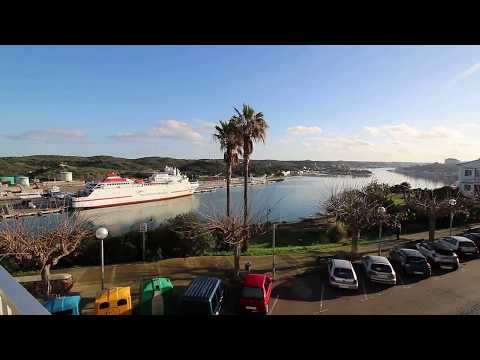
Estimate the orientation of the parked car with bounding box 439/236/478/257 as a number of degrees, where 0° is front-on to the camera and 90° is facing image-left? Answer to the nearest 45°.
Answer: approximately 135°

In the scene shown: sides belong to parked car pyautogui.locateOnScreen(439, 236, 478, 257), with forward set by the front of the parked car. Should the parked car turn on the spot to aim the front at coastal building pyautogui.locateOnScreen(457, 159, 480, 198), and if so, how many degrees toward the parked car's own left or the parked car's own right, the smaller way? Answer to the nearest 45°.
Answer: approximately 45° to the parked car's own right

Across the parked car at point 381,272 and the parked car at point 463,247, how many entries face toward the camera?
0

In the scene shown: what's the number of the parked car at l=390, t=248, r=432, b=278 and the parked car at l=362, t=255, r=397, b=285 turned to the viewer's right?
0

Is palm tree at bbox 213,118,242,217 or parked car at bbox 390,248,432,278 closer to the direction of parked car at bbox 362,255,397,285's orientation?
the palm tree

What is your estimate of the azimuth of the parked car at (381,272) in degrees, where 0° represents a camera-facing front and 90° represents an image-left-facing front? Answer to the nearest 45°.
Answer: approximately 135°

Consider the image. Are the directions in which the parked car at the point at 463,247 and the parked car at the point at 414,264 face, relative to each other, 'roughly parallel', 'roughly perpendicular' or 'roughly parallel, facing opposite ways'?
roughly parallel

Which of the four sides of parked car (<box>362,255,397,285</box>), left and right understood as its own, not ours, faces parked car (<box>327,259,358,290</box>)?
left

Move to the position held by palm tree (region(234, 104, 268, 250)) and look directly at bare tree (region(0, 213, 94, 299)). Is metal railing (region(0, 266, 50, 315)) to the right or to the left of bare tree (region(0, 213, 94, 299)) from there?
left

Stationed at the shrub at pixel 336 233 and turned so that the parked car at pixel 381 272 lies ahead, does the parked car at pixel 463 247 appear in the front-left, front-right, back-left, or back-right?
front-left

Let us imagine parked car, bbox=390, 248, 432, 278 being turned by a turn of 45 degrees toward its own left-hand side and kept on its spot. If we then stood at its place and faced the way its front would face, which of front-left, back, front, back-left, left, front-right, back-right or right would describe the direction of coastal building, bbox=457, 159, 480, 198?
right

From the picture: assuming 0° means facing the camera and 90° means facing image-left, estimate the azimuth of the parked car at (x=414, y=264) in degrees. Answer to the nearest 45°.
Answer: approximately 135°

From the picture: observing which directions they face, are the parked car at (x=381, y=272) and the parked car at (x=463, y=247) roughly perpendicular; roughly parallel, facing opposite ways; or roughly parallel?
roughly parallel

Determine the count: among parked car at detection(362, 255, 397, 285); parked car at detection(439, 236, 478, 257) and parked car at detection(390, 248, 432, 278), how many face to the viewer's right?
0

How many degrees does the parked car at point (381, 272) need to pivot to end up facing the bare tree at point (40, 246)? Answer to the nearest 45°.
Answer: approximately 90° to its left
